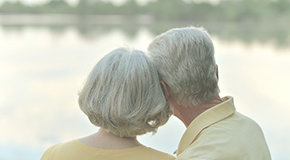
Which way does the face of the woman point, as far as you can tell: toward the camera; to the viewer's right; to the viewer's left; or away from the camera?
away from the camera

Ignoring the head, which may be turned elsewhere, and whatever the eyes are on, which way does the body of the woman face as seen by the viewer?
away from the camera

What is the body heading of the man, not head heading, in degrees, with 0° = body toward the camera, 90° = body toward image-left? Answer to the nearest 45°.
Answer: approximately 135°
